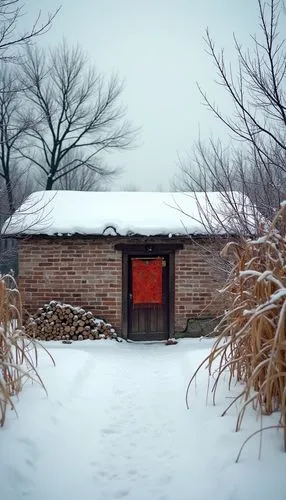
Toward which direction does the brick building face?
toward the camera
